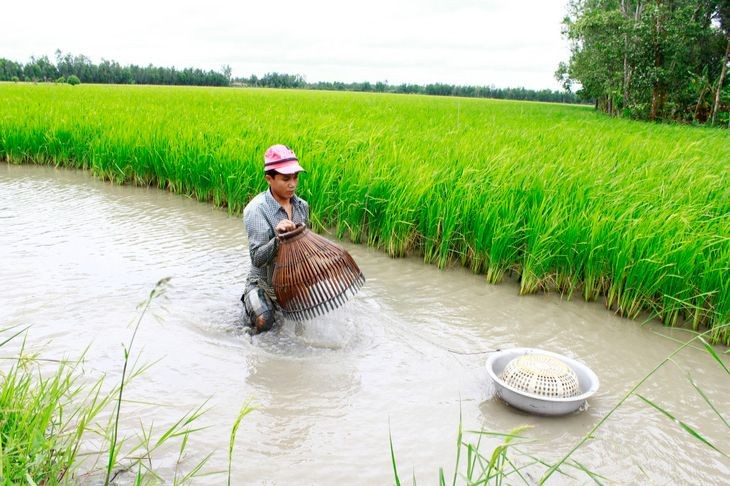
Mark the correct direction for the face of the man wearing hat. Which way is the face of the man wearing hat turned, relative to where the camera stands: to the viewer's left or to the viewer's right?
to the viewer's right

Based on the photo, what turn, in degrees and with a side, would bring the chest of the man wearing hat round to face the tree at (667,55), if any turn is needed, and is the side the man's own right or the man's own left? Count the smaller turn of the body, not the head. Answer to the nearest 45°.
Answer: approximately 90° to the man's own left

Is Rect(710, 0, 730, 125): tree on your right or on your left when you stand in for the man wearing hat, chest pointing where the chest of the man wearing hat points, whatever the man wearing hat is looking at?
on your left

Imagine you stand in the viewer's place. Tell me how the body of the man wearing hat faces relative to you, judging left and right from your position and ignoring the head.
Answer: facing the viewer and to the right of the viewer

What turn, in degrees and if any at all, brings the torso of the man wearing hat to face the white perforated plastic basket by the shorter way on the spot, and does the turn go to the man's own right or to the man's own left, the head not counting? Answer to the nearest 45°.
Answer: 0° — they already face it

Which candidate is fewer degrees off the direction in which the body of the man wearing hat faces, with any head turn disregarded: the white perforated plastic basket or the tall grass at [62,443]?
the white perforated plastic basket

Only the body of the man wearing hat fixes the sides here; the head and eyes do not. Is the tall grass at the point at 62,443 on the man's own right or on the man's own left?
on the man's own right

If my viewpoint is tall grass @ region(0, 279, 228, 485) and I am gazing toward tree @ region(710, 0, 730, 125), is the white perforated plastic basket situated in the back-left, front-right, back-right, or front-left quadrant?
front-right
